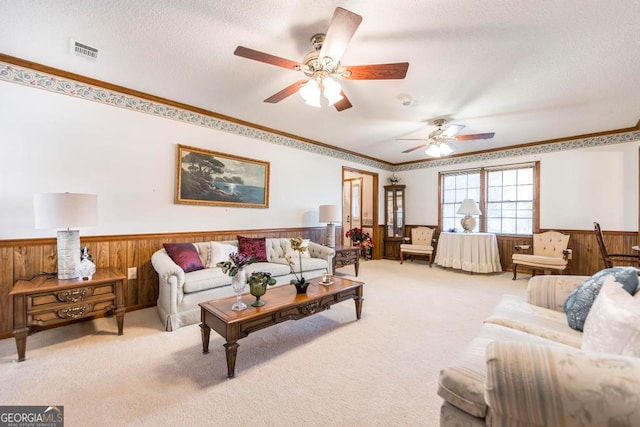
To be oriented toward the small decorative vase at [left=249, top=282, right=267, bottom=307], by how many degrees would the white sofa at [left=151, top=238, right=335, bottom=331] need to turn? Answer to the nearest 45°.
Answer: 0° — it already faces it

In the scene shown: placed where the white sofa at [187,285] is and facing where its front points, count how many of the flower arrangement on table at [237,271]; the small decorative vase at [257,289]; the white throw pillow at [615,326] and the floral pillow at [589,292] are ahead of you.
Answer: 4

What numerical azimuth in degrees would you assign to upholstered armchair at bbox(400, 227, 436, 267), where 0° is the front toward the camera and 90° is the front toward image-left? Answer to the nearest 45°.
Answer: approximately 45°

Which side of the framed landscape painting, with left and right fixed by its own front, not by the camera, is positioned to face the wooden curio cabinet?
left

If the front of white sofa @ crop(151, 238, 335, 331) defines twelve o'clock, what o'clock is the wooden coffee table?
The wooden coffee table is roughly at 12 o'clock from the white sofa.

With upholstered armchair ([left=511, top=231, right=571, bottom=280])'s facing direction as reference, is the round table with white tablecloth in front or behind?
in front

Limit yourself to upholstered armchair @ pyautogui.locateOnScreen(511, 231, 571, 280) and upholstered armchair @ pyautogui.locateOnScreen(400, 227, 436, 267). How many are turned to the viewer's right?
0

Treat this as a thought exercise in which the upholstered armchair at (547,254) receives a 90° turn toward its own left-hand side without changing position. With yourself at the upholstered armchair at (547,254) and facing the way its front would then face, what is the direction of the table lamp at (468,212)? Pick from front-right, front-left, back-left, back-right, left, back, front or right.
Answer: back-right

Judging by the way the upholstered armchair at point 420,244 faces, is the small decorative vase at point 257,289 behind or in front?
in front

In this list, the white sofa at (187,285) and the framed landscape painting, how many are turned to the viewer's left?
0

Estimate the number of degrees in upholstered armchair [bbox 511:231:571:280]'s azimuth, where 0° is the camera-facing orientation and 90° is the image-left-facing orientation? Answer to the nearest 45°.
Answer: approximately 45°
